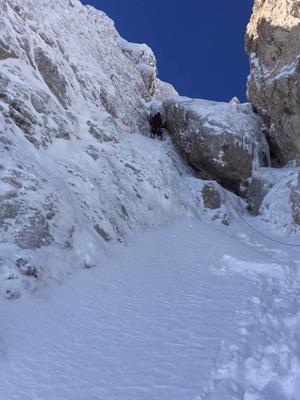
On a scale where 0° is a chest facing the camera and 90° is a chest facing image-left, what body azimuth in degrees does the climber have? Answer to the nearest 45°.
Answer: approximately 180°
